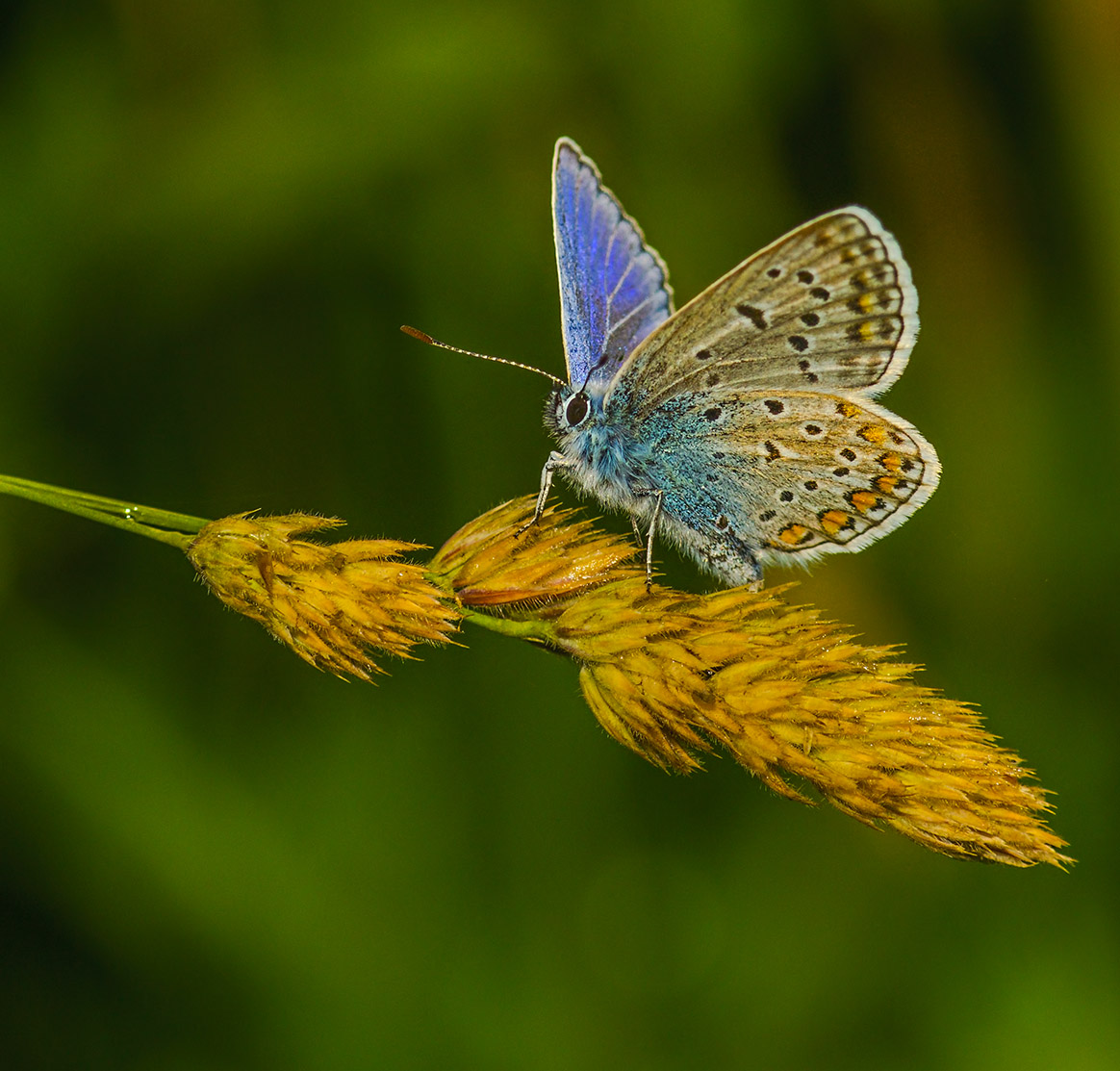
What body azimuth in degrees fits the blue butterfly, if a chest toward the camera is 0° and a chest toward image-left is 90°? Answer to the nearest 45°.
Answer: approximately 90°
